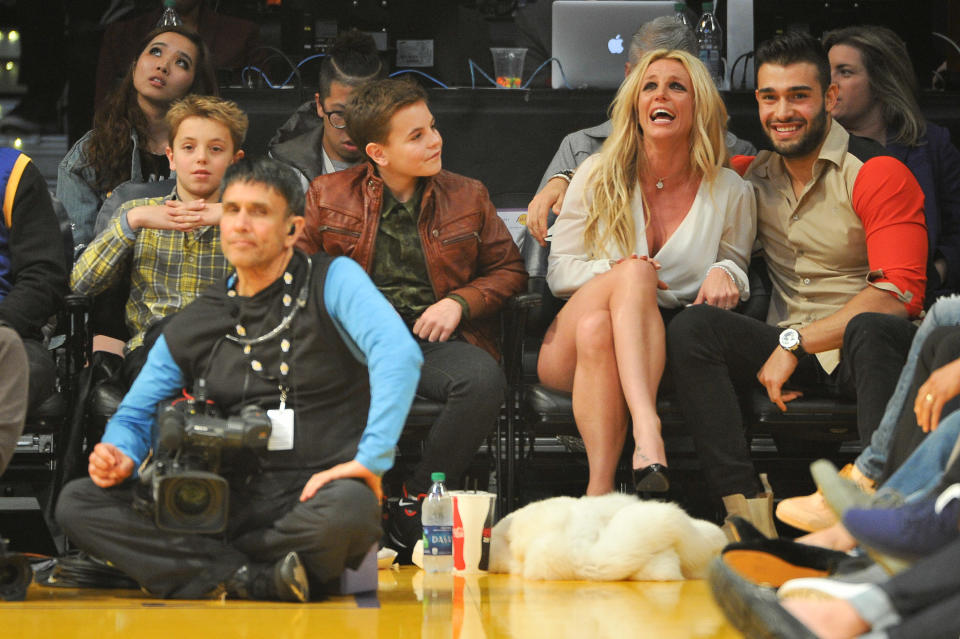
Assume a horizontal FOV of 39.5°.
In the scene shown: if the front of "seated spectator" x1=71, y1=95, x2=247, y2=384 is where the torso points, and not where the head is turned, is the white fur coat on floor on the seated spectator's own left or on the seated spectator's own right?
on the seated spectator's own left

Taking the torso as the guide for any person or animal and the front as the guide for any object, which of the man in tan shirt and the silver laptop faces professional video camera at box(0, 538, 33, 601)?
the man in tan shirt

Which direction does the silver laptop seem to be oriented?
away from the camera

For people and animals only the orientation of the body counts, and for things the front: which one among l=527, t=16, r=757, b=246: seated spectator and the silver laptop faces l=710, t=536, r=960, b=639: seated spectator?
l=527, t=16, r=757, b=246: seated spectator

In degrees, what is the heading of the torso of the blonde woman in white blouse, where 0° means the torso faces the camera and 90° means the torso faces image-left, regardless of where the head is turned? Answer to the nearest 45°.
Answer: approximately 0°

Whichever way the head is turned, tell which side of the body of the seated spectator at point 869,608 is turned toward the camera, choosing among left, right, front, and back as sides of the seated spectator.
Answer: left

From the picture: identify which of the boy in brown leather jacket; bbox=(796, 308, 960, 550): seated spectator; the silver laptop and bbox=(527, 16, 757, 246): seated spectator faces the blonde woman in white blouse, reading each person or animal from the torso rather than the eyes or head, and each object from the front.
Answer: bbox=(527, 16, 757, 246): seated spectator

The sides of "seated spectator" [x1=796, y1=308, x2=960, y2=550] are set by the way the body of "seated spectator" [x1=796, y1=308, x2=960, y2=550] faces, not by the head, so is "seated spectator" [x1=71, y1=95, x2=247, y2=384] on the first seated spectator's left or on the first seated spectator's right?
on the first seated spectator's right

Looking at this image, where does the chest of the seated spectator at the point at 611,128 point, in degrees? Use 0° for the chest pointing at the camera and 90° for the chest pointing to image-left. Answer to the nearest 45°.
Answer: approximately 0°

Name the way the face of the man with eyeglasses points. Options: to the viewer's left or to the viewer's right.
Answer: to the viewer's right

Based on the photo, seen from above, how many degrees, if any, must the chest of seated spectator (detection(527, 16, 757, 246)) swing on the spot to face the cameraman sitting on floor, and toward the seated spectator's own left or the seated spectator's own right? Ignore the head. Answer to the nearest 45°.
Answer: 0° — they already face them
